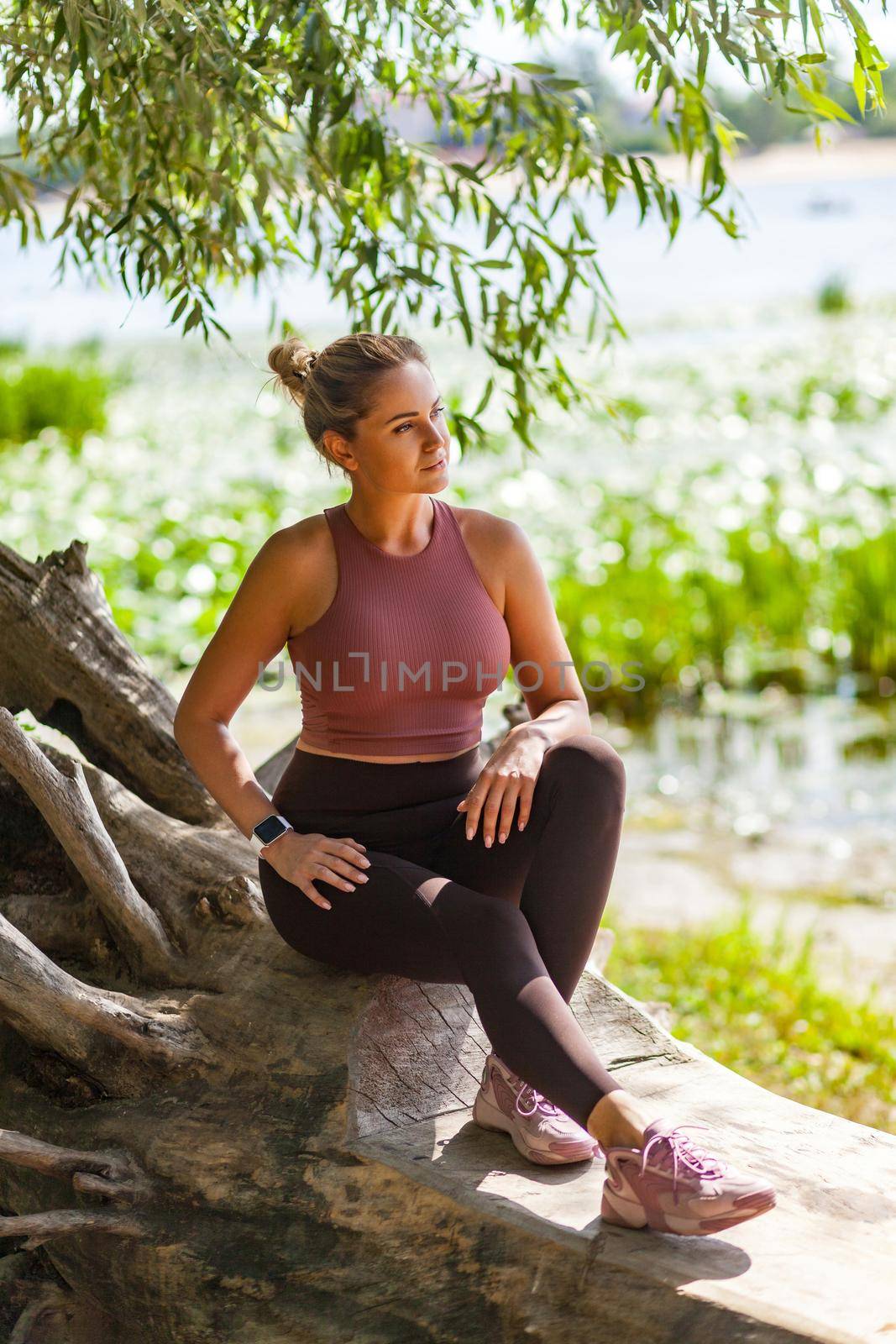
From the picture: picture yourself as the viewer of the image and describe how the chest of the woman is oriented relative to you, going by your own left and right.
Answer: facing the viewer and to the right of the viewer

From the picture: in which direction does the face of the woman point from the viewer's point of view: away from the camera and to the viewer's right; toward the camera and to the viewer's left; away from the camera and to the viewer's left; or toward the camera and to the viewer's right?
toward the camera and to the viewer's right
